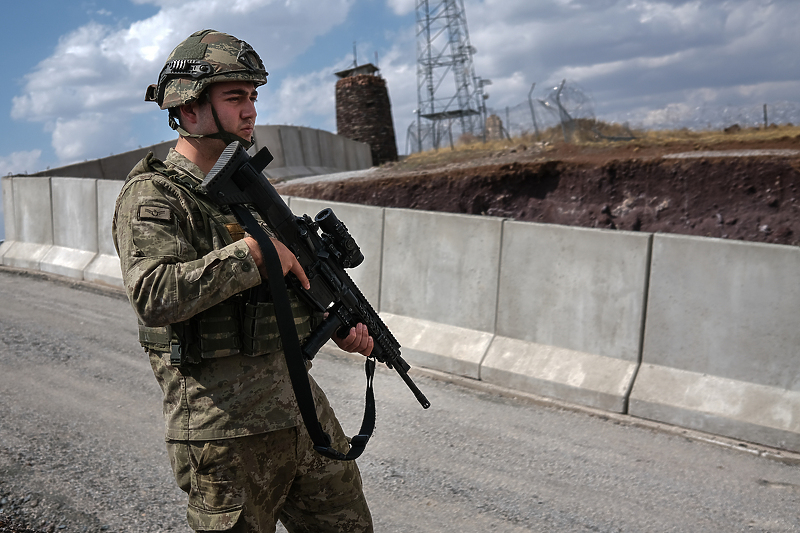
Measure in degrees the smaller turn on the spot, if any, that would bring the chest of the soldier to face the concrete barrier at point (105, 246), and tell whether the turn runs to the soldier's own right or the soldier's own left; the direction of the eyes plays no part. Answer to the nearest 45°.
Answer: approximately 135° to the soldier's own left

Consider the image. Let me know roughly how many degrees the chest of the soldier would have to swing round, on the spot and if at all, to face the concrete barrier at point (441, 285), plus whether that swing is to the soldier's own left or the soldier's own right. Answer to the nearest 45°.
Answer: approximately 90° to the soldier's own left

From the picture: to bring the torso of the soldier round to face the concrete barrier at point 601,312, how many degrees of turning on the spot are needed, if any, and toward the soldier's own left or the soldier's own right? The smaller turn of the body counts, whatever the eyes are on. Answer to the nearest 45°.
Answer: approximately 90° to the soldier's own left

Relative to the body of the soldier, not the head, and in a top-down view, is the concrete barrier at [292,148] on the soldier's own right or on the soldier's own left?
on the soldier's own left

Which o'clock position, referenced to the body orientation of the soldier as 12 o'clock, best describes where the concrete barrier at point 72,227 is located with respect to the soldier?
The concrete barrier is roughly at 7 o'clock from the soldier.

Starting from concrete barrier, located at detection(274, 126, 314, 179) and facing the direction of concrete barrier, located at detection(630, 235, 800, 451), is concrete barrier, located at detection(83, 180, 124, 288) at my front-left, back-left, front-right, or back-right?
front-right

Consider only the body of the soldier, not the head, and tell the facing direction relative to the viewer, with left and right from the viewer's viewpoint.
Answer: facing the viewer and to the right of the viewer

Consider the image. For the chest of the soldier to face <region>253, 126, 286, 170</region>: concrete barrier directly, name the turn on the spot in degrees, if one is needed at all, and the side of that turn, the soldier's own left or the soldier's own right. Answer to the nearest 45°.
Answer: approximately 135° to the soldier's own left

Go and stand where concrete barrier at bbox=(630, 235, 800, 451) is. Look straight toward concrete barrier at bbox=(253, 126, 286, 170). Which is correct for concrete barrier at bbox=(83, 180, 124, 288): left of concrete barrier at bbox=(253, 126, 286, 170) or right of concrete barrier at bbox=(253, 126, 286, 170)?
left

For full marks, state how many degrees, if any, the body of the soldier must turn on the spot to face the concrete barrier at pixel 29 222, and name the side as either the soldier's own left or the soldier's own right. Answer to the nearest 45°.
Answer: approximately 135° to the soldier's own left

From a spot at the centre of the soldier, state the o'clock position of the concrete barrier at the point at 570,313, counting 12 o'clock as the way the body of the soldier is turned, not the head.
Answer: The concrete barrier is roughly at 9 o'clock from the soldier.
